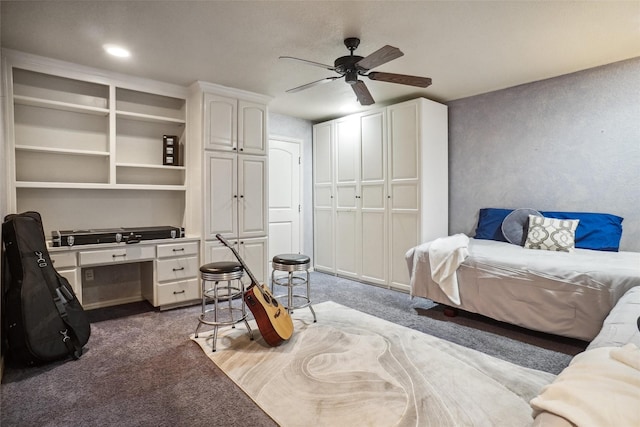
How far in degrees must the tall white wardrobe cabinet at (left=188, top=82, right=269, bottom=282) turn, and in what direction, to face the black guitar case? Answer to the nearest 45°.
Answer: approximately 90° to its right

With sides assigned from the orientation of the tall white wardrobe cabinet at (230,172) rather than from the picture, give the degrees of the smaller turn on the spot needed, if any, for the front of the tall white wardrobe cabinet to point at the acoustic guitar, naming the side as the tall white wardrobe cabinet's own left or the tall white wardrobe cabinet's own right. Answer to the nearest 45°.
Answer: approximately 45° to the tall white wardrobe cabinet's own right

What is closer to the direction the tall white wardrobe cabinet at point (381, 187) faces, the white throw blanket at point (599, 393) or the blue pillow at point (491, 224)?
the white throw blanket

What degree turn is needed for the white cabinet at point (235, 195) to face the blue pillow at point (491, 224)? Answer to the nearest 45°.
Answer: approximately 45° to its left

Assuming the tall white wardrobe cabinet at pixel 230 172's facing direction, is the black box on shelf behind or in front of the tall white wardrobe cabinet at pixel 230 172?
behind
